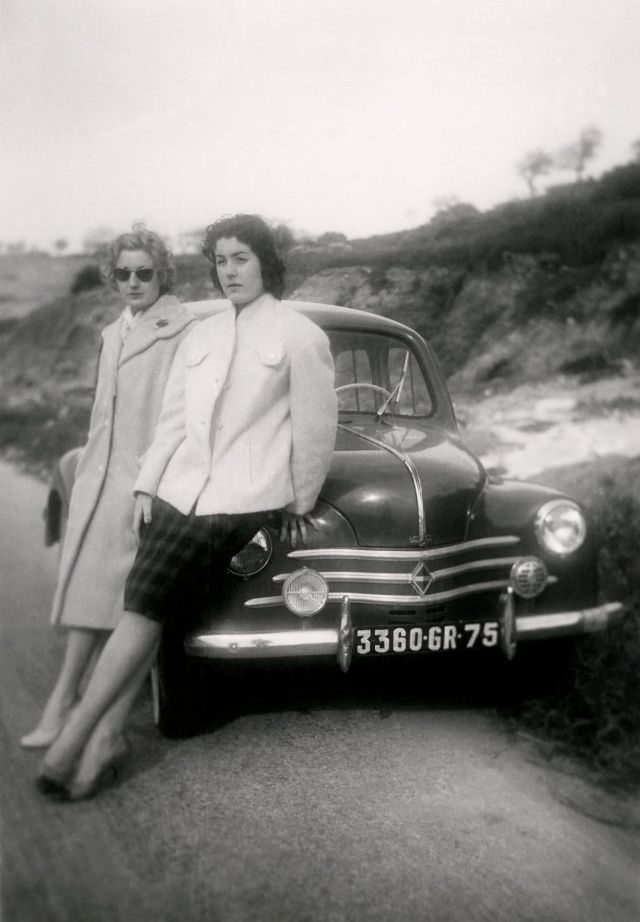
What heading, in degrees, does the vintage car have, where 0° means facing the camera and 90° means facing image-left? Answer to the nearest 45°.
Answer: approximately 315°

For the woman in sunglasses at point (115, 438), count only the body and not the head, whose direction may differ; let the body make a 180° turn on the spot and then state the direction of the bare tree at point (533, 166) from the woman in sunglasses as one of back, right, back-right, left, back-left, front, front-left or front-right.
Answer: front-right

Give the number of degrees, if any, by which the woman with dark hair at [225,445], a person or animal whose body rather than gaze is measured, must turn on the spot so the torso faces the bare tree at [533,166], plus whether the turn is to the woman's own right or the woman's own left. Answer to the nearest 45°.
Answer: approximately 135° to the woman's own left
